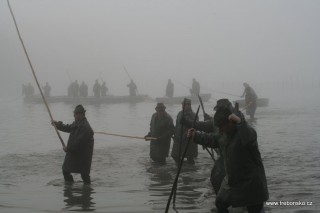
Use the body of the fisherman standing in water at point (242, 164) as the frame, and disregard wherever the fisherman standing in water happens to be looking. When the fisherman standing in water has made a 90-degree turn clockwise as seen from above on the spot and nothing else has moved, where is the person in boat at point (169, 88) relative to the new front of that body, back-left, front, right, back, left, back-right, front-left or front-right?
front-right

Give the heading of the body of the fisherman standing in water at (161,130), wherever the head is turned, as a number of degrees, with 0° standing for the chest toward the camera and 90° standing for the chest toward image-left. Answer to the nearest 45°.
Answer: approximately 45°

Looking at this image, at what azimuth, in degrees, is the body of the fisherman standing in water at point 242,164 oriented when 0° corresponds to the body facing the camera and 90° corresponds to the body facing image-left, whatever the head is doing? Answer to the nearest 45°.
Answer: approximately 45°

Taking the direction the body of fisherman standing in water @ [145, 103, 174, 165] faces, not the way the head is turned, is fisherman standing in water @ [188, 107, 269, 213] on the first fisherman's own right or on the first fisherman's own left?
on the first fisherman's own left
